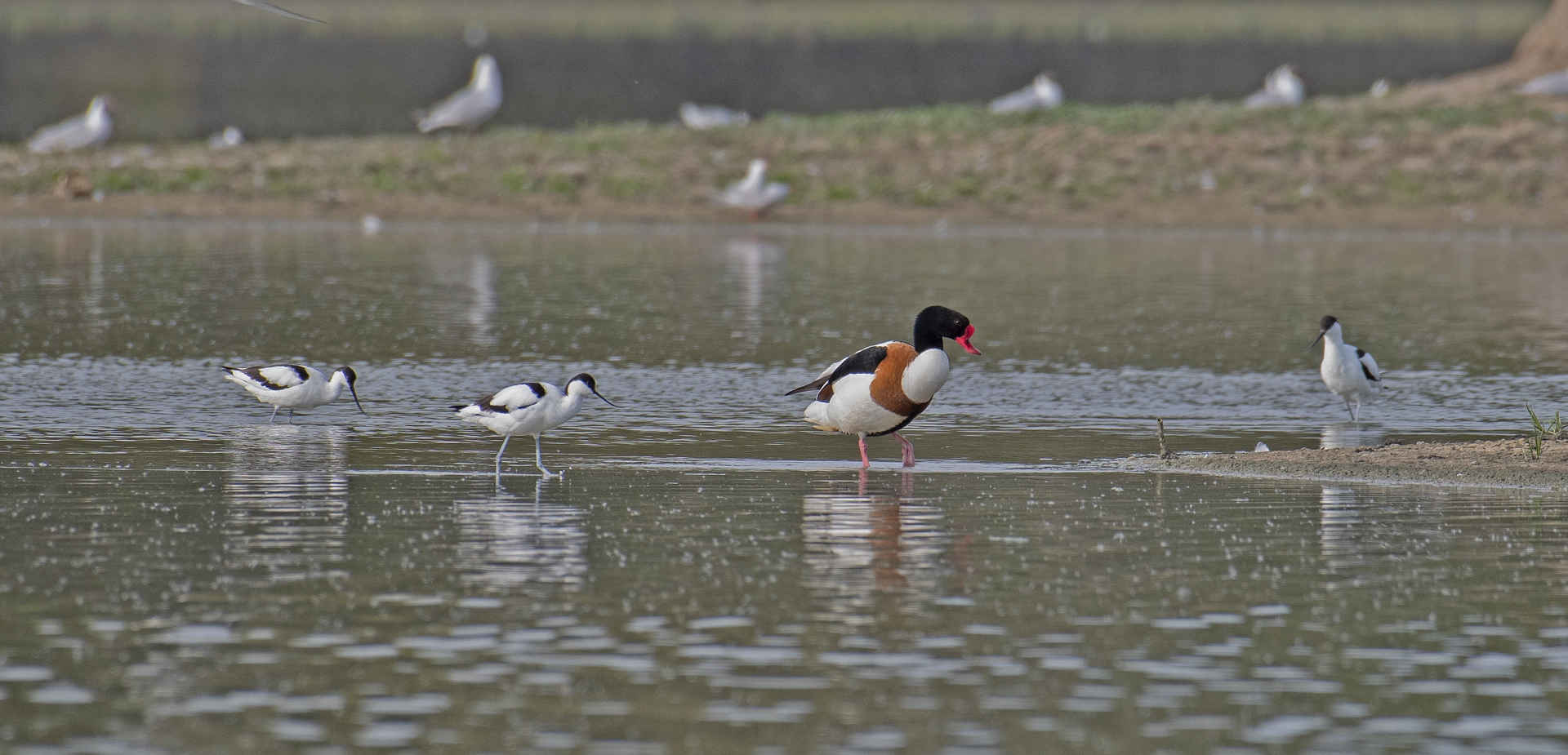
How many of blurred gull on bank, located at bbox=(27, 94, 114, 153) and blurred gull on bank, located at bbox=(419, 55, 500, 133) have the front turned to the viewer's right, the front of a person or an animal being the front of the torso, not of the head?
2

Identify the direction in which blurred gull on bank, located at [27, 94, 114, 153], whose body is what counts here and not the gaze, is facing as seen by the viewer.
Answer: to the viewer's right

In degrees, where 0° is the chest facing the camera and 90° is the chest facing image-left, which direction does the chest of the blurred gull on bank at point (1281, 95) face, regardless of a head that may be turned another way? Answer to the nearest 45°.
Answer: approximately 270°

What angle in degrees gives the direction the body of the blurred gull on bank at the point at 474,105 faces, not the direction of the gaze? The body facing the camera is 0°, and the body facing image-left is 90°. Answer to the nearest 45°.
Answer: approximately 270°

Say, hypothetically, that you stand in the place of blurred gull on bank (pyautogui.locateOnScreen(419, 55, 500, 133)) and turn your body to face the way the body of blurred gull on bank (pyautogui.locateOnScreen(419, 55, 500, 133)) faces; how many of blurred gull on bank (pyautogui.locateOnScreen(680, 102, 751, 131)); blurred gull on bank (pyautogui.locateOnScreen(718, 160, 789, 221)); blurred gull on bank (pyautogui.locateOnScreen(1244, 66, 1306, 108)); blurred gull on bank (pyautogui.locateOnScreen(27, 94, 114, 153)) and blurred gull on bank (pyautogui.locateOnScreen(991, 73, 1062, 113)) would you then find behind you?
1

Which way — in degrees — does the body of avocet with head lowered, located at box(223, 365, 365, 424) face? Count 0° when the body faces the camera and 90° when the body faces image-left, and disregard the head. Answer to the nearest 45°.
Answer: approximately 270°

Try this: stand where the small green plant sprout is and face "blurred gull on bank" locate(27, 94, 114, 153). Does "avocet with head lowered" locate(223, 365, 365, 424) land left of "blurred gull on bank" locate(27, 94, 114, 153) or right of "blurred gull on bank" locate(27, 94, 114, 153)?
left

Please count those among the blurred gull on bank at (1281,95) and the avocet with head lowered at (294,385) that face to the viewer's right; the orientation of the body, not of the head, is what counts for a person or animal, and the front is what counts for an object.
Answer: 2

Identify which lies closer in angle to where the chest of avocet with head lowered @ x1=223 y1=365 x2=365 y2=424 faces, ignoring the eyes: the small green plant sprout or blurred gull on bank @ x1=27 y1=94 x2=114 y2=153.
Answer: the small green plant sprout

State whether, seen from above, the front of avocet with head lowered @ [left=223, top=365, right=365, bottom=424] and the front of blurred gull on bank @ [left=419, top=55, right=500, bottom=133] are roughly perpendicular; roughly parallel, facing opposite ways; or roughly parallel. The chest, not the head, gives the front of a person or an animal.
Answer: roughly parallel
